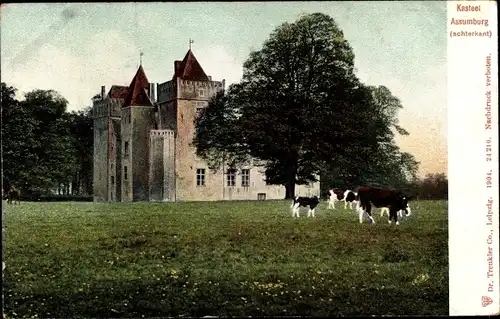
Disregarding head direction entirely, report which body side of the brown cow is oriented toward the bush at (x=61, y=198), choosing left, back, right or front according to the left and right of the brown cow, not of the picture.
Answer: back

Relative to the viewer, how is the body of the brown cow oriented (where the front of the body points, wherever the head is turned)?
to the viewer's right
